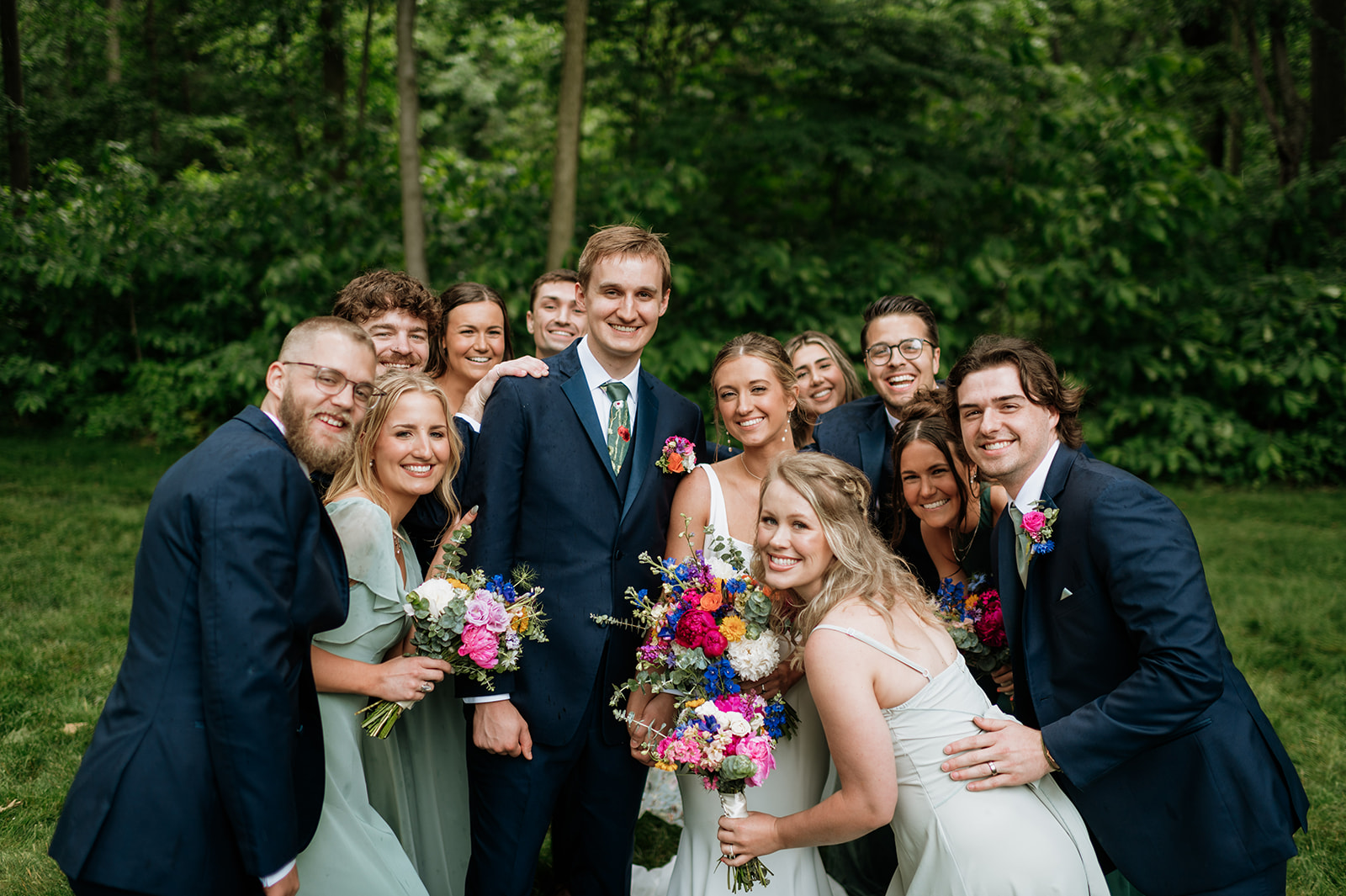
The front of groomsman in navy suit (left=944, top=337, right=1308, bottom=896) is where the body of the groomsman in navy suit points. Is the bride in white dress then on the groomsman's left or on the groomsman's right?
on the groomsman's right

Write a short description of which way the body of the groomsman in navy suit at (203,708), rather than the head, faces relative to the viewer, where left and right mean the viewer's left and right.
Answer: facing to the right of the viewer

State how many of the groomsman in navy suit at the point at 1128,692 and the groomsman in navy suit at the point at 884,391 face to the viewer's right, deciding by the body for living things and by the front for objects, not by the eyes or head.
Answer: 0

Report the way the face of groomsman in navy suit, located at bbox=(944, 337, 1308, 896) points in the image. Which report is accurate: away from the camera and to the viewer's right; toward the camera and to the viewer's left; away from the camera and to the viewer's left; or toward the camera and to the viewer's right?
toward the camera and to the viewer's left

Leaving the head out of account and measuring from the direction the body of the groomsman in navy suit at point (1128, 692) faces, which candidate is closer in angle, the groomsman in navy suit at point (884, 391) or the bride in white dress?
the bride in white dress

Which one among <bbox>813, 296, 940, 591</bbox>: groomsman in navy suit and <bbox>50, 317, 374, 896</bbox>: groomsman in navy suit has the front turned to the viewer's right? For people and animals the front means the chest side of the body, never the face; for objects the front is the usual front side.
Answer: <bbox>50, 317, 374, 896</bbox>: groomsman in navy suit

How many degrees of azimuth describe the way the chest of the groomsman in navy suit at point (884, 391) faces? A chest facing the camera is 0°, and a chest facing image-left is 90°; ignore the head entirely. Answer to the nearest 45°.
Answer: approximately 0°

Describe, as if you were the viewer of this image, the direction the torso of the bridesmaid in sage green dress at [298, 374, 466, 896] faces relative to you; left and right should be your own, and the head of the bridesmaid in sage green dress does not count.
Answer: facing the viewer and to the right of the viewer

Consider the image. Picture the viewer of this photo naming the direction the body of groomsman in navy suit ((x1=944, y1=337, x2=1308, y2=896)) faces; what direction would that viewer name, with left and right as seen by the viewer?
facing the viewer and to the left of the viewer
